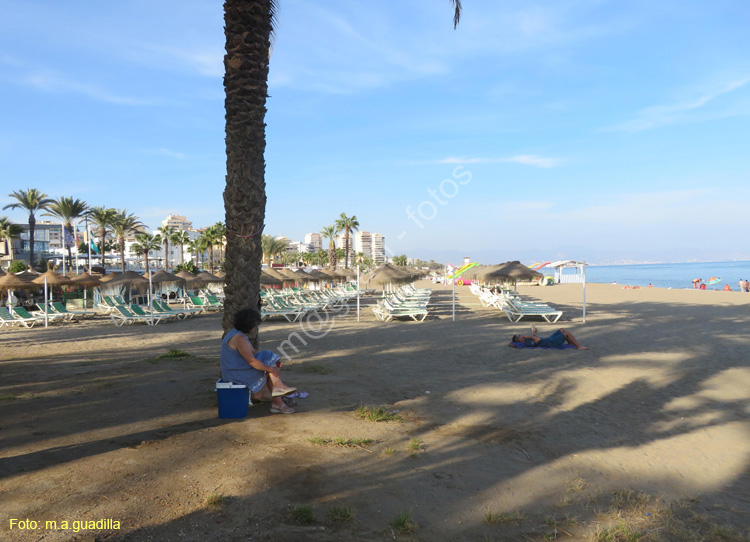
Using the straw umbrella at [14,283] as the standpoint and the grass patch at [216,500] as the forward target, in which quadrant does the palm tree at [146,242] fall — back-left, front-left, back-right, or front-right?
back-left

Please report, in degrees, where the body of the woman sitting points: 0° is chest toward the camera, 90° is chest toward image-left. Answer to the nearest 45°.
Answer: approximately 270°

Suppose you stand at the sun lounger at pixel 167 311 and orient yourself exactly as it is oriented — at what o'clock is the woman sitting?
The woman sitting is roughly at 3 o'clock from the sun lounger.

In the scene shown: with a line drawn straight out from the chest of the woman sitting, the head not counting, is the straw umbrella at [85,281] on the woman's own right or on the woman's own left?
on the woman's own left

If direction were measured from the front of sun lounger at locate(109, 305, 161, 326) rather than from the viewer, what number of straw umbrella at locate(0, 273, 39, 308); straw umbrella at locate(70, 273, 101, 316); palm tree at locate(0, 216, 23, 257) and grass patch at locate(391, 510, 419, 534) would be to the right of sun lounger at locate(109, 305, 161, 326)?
1

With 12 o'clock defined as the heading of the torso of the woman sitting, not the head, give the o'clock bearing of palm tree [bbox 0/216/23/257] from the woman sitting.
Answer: The palm tree is roughly at 8 o'clock from the woman sitting.

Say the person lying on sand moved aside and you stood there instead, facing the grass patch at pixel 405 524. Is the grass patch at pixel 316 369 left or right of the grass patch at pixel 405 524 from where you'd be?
right

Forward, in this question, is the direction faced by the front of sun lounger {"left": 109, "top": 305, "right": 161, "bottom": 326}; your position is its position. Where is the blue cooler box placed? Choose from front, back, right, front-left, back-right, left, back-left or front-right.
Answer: right

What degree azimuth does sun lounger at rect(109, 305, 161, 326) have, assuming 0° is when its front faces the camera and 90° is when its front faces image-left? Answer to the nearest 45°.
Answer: approximately 270°

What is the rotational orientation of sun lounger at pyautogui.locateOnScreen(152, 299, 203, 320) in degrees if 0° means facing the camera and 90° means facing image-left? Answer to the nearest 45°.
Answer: approximately 270°

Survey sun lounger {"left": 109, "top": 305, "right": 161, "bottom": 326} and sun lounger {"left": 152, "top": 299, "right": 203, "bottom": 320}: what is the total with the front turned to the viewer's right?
2

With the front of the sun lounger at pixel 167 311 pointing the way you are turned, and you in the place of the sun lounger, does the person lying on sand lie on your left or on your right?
on your right

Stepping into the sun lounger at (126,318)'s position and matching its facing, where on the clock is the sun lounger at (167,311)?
the sun lounger at (167,311) is roughly at 11 o'clock from the sun lounger at (126,318).

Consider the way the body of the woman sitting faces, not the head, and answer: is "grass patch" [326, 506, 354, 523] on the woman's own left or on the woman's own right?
on the woman's own right
